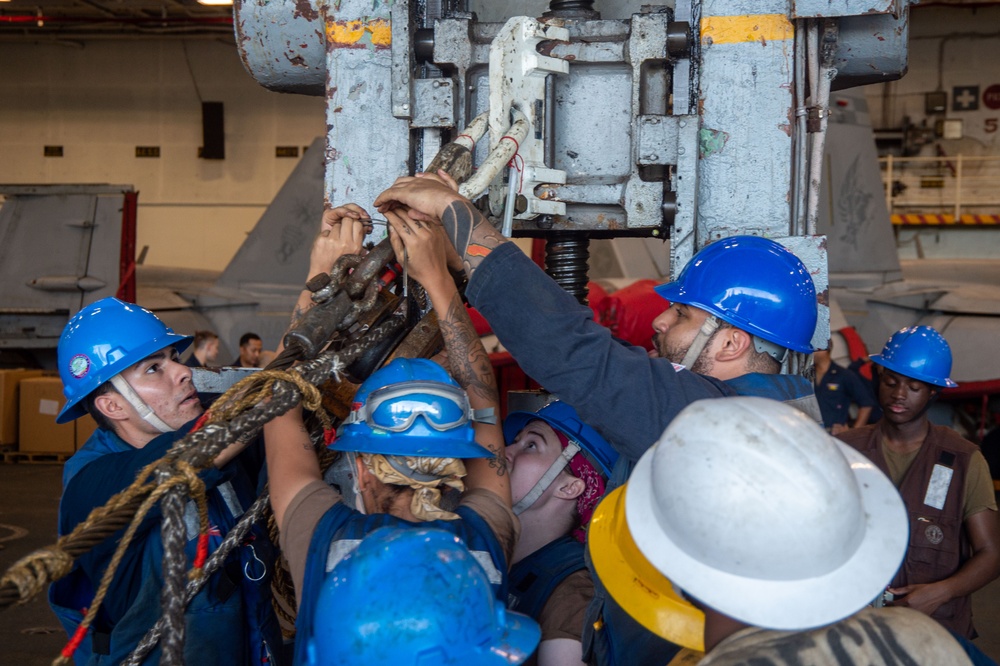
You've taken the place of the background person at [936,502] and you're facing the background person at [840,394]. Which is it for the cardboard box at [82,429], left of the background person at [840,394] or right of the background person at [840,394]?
left

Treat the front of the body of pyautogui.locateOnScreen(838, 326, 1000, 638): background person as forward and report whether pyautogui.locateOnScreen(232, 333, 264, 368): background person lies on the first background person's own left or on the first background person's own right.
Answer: on the first background person's own right

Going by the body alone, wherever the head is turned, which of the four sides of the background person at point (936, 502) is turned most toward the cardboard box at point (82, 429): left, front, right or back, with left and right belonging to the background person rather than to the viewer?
right

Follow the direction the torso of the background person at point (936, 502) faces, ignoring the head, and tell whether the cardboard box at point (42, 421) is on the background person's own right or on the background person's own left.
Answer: on the background person's own right

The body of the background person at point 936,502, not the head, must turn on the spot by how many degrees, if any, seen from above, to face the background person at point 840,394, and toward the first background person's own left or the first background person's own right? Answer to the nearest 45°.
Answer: approximately 135° to the first background person's own right

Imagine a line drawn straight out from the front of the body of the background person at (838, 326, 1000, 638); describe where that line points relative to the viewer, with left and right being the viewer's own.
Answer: facing the viewer and to the left of the viewer
